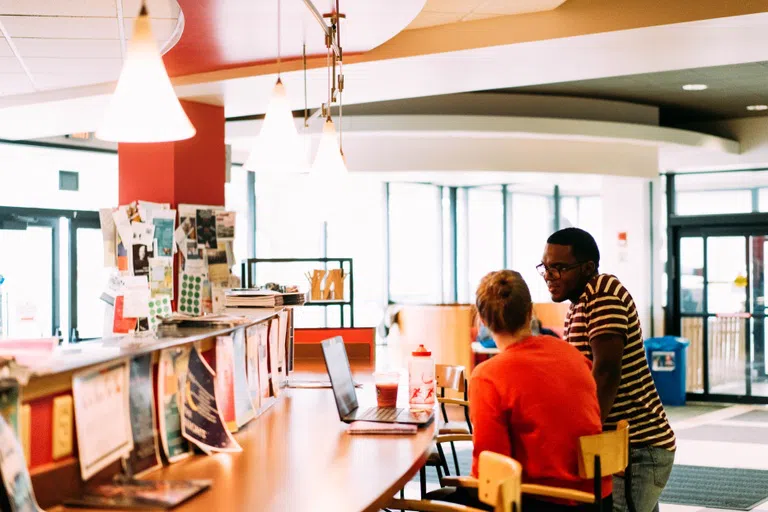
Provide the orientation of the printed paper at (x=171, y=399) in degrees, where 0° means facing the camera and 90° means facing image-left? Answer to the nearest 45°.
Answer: approximately 315°

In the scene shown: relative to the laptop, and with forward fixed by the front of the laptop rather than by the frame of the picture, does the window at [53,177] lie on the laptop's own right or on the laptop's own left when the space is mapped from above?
on the laptop's own left

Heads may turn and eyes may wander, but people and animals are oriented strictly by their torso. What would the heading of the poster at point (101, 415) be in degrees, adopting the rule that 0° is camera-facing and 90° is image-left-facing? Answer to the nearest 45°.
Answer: approximately 315°

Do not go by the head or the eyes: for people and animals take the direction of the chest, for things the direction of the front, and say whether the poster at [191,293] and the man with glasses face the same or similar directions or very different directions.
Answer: very different directions

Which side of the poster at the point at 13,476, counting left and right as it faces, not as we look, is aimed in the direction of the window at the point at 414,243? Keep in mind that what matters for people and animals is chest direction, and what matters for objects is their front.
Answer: left

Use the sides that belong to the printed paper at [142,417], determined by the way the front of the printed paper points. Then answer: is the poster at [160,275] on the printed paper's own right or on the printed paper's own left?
on the printed paper's own left

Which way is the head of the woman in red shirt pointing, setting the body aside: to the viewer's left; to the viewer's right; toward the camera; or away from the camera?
away from the camera

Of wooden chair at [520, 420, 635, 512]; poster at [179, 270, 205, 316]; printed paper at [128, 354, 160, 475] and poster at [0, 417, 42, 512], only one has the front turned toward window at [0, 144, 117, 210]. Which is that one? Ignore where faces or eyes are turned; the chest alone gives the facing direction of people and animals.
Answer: the wooden chair

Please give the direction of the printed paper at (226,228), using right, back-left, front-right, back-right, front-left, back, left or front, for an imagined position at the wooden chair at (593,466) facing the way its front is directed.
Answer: front

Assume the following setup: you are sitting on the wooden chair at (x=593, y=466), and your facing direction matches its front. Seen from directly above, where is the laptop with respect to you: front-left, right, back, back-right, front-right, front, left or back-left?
front

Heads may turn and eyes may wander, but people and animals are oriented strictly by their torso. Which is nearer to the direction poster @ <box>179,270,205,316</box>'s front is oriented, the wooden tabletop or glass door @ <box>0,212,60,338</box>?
the wooden tabletop

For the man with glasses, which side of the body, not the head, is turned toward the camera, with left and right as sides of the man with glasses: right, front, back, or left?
left

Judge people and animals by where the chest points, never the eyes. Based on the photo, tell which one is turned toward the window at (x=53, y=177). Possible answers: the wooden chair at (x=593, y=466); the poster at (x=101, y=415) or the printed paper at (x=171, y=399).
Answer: the wooden chair

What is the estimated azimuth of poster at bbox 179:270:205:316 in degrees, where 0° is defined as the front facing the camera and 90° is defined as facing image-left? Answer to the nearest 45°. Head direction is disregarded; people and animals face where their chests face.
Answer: approximately 315°

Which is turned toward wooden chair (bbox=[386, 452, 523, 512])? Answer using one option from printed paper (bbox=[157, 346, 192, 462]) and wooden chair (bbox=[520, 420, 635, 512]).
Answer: the printed paper
